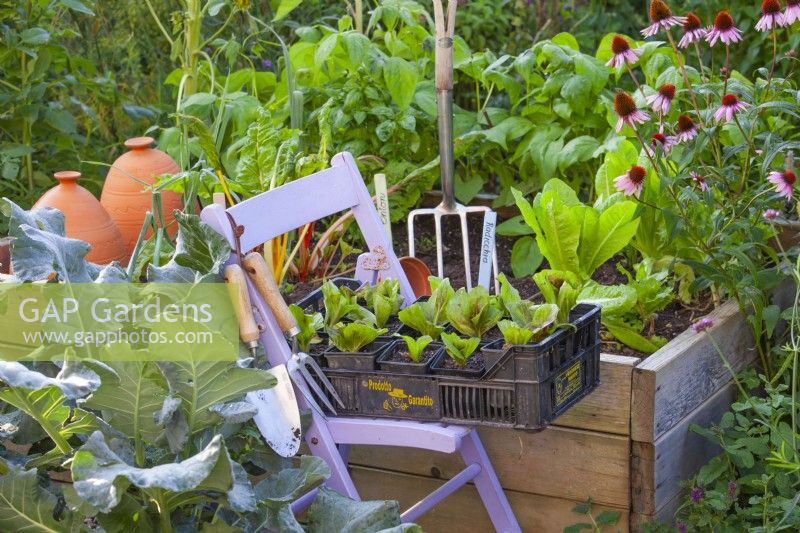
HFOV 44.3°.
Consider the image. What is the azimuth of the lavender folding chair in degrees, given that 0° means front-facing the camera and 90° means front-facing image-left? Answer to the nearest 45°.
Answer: approximately 315°

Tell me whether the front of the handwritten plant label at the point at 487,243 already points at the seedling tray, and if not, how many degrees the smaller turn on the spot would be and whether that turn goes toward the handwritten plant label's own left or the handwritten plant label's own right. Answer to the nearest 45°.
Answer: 0° — it already faces it

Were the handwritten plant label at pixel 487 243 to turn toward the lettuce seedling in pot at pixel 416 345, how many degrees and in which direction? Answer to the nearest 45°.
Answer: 0° — it already faces it

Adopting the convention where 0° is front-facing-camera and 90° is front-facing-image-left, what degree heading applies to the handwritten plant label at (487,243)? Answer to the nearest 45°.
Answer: approximately 0°

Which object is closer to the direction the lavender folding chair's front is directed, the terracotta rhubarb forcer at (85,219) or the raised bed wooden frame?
the raised bed wooden frame

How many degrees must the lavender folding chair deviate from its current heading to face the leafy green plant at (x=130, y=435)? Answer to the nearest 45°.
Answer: approximately 90° to its right

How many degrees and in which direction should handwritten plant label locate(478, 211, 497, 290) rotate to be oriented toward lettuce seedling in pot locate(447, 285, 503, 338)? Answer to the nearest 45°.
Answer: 0° — it already faces it
